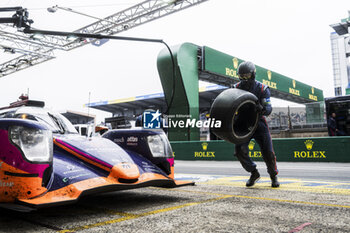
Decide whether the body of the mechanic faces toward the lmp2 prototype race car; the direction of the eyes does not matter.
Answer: yes

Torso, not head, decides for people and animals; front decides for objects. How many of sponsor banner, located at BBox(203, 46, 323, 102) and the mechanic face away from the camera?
0

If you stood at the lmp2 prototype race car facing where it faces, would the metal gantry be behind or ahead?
behind

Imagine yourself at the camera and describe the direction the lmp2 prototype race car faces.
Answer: facing the viewer and to the right of the viewer

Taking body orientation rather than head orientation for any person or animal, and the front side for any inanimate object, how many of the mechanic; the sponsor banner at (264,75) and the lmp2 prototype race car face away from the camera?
0

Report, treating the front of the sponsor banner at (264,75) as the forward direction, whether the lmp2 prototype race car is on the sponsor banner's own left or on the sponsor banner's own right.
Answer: on the sponsor banner's own right

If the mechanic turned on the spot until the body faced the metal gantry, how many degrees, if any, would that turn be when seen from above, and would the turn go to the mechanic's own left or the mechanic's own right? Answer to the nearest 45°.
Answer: approximately 90° to the mechanic's own right

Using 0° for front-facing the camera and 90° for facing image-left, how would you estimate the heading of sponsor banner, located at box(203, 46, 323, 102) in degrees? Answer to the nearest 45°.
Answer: approximately 315°

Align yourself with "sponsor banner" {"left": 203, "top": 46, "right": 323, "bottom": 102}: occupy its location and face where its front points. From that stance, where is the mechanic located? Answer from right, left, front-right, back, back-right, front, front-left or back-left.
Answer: front-right

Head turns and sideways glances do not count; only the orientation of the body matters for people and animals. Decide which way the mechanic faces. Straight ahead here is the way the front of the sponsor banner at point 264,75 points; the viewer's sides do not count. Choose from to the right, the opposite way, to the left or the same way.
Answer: to the right

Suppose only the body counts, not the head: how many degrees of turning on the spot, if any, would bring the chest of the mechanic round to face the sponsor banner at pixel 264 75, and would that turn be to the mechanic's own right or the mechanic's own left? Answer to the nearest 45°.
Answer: approximately 135° to the mechanic's own right

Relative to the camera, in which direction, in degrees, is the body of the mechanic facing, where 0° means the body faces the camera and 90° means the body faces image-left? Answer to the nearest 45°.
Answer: approximately 45°

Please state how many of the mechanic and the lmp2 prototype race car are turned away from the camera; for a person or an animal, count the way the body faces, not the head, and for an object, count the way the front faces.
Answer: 0
